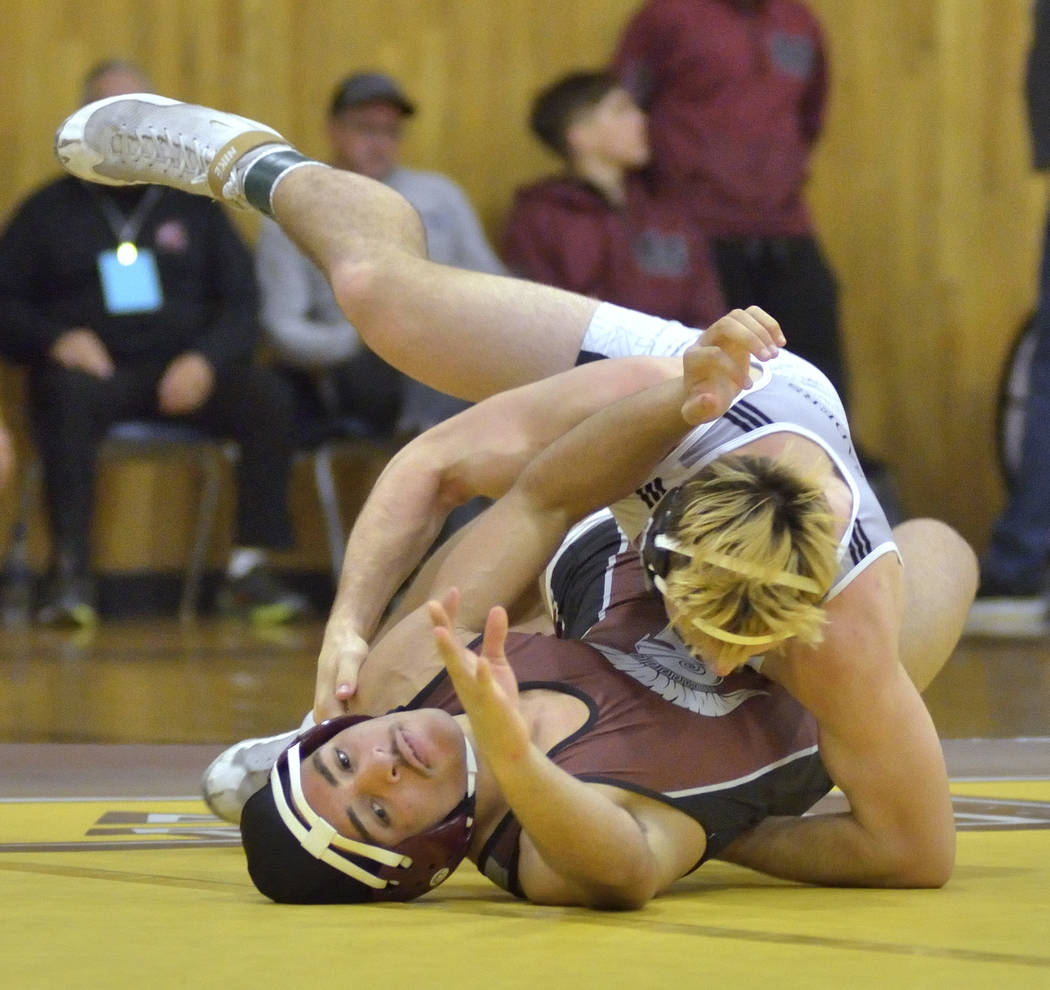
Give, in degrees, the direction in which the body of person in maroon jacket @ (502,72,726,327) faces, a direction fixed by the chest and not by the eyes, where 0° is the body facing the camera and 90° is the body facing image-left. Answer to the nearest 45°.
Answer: approximately 315°

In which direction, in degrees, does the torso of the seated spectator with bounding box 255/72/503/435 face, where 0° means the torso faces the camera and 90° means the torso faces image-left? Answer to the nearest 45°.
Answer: approximately 315°

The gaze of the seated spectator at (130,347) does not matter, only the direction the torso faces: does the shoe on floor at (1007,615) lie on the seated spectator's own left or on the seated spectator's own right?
on the seated spectator's own left

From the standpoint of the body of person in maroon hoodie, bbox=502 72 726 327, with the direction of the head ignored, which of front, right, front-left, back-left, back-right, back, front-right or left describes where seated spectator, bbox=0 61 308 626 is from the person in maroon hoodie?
back-right

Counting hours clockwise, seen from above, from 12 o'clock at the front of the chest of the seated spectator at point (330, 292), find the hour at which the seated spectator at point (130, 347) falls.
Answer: the seated spectator at point (130, 347) is roughly at 4 o'clock from the seated spectator at point (330, 292).

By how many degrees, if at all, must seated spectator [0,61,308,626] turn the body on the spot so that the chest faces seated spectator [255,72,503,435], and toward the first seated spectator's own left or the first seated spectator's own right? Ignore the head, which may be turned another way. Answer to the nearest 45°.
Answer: approximately 90° to the first seated spectator's own left

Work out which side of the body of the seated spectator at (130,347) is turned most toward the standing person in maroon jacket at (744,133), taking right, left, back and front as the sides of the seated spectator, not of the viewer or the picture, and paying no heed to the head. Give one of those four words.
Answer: left

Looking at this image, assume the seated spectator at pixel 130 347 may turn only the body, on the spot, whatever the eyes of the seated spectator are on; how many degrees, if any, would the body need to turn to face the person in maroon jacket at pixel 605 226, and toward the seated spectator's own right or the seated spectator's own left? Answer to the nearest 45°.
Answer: approximately 90° to the seated spectator's own left

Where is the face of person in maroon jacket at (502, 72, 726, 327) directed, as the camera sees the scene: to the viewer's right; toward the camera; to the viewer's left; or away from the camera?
to the viewer's right
